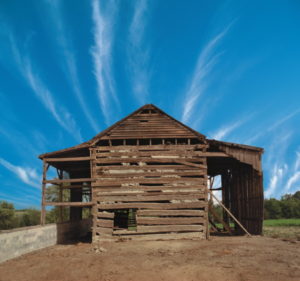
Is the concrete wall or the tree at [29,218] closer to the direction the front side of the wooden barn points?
the concrete wall

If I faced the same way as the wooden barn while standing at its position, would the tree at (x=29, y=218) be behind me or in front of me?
behind

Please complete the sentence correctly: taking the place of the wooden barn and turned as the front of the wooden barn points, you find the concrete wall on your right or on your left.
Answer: on your right

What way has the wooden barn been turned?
toward the camera
